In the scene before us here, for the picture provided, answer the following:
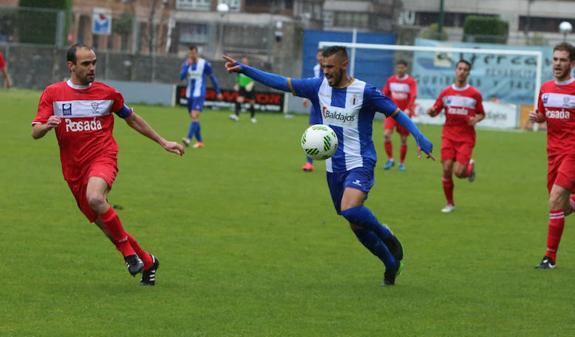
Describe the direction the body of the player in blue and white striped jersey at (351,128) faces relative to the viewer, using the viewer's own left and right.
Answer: facing the viewer and to the left of the viewer

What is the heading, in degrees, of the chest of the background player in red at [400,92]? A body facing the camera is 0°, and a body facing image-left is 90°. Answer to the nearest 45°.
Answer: approximately 0°

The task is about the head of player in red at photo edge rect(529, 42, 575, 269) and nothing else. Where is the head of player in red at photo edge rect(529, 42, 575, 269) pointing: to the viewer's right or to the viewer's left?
to the viewer's left

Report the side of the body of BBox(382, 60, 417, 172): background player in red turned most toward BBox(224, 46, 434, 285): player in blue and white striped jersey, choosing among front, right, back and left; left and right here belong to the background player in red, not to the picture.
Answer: front

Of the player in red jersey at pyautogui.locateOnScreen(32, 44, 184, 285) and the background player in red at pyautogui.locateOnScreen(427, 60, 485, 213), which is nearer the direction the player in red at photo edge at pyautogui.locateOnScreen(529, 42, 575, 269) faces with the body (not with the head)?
the player in red jersey

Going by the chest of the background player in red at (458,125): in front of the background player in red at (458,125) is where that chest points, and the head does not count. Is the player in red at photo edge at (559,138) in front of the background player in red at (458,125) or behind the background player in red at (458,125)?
in front

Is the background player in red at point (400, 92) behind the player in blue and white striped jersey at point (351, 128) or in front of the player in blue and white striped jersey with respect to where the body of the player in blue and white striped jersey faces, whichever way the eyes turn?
behind

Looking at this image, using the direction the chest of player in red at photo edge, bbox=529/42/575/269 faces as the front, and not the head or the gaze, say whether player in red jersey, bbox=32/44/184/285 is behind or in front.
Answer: in front

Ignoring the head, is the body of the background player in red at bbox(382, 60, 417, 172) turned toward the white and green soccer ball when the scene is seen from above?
yes

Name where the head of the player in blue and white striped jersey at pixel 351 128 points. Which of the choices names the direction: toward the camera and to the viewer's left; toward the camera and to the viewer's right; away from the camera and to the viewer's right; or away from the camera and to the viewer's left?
toward the camera and to the viewer's left

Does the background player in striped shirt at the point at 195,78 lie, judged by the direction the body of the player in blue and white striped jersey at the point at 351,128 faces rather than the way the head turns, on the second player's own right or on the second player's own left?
on the second player's own right

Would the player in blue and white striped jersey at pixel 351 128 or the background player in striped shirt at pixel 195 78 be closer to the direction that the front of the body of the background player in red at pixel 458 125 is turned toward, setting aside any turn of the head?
the player in blue and white striped jersey

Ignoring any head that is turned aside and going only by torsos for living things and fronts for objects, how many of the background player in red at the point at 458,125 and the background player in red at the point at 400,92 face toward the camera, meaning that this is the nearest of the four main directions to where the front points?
2

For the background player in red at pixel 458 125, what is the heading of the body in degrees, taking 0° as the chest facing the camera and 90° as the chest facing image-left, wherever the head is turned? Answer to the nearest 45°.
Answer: approximately 0°

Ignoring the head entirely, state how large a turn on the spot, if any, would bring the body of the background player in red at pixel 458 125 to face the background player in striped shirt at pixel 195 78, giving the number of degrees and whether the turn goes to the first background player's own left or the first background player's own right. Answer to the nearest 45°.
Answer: approximately 135° to the first background player's own right

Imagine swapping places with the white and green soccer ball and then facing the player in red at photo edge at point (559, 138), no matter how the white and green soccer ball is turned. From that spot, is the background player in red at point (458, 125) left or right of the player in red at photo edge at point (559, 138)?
left
